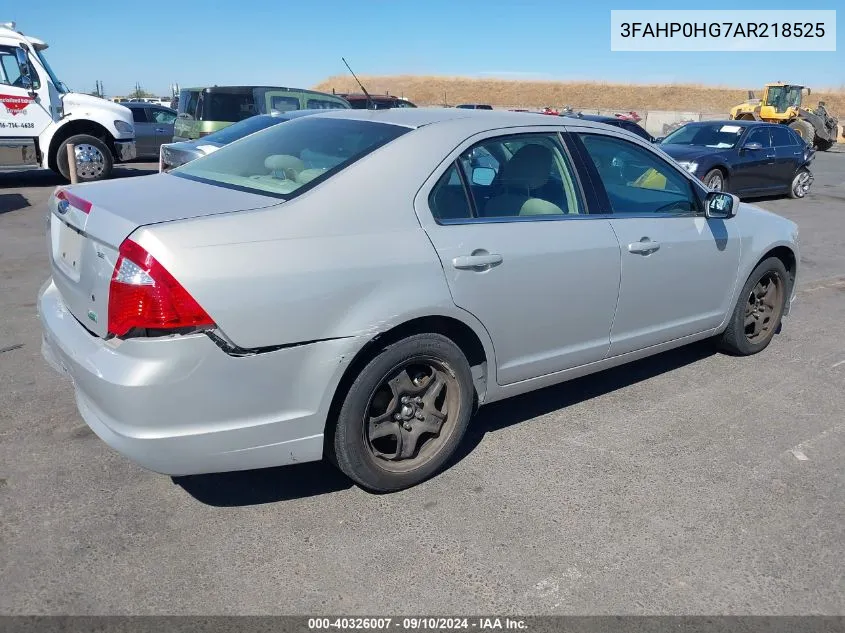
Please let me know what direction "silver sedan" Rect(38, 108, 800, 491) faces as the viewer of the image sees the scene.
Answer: facing away from the viewer and to the right of the viewer

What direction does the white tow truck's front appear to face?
to the viewer's right

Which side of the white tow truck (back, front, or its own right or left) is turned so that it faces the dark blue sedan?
front

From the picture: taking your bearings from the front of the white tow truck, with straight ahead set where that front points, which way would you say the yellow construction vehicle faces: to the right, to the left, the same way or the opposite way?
the same way

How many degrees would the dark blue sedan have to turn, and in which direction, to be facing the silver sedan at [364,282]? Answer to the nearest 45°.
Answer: approximately 45° to its left

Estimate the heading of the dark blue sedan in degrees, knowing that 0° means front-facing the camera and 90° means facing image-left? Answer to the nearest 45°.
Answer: approximately 45°

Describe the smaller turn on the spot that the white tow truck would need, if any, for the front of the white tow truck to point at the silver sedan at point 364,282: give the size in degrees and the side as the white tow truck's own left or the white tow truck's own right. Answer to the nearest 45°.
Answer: approximately 90° to the white tow truck's own right
